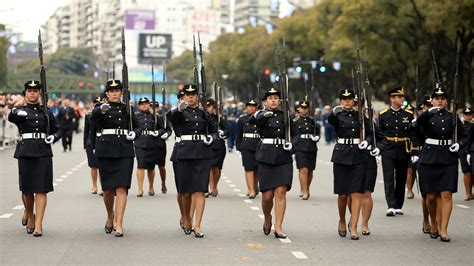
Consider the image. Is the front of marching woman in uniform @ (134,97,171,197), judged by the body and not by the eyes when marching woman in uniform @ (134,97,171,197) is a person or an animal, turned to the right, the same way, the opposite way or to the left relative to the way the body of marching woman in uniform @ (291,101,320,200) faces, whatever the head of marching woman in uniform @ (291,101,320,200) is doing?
the same way

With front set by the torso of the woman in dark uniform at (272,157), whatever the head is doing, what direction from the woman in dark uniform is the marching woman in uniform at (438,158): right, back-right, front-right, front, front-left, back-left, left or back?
left

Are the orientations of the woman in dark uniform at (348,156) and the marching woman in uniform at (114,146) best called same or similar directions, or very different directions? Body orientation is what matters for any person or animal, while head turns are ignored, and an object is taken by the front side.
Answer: same or similar directions

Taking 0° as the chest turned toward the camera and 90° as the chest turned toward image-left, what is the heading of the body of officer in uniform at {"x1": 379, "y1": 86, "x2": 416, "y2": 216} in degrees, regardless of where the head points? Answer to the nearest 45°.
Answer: approximately 0°

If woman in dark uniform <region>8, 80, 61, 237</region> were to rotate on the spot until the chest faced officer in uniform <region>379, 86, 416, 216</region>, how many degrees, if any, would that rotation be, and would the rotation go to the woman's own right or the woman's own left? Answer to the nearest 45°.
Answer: approximately 90° to the woman's own left

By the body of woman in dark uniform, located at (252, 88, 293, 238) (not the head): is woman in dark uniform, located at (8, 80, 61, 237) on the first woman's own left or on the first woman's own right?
on the first woman's own right

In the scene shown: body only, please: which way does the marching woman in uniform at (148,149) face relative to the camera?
toward the camera

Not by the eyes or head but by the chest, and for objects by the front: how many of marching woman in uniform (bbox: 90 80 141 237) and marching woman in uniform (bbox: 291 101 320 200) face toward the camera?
2

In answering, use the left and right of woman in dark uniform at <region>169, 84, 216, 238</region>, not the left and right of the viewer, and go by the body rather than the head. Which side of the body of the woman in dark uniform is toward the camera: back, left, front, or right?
front

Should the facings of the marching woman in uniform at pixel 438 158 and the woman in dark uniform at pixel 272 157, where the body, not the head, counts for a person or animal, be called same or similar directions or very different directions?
same or similar directions

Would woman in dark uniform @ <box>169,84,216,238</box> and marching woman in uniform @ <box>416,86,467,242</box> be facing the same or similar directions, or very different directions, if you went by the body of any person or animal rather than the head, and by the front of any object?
same or similar directions

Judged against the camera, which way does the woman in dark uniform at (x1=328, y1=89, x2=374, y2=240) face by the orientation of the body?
toward the camera

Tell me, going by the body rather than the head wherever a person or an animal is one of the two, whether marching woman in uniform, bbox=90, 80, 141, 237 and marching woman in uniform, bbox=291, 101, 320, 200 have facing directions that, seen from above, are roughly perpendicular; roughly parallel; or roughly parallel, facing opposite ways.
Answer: roughly parallel

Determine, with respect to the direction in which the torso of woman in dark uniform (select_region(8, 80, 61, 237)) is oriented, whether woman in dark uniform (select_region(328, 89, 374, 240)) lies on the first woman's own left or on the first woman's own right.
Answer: on the first woman's own left

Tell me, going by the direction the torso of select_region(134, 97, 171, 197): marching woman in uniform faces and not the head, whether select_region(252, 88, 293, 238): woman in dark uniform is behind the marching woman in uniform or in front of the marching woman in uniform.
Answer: in front

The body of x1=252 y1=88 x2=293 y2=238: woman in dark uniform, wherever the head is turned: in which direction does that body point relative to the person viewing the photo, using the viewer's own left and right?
facing the viewer

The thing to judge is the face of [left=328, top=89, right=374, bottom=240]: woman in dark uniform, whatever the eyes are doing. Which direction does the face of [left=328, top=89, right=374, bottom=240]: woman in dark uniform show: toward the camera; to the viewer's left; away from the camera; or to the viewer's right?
toward the camera

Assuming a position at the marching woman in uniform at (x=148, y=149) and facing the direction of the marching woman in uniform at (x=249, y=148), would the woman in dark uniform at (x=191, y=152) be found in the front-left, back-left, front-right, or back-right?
front-right
